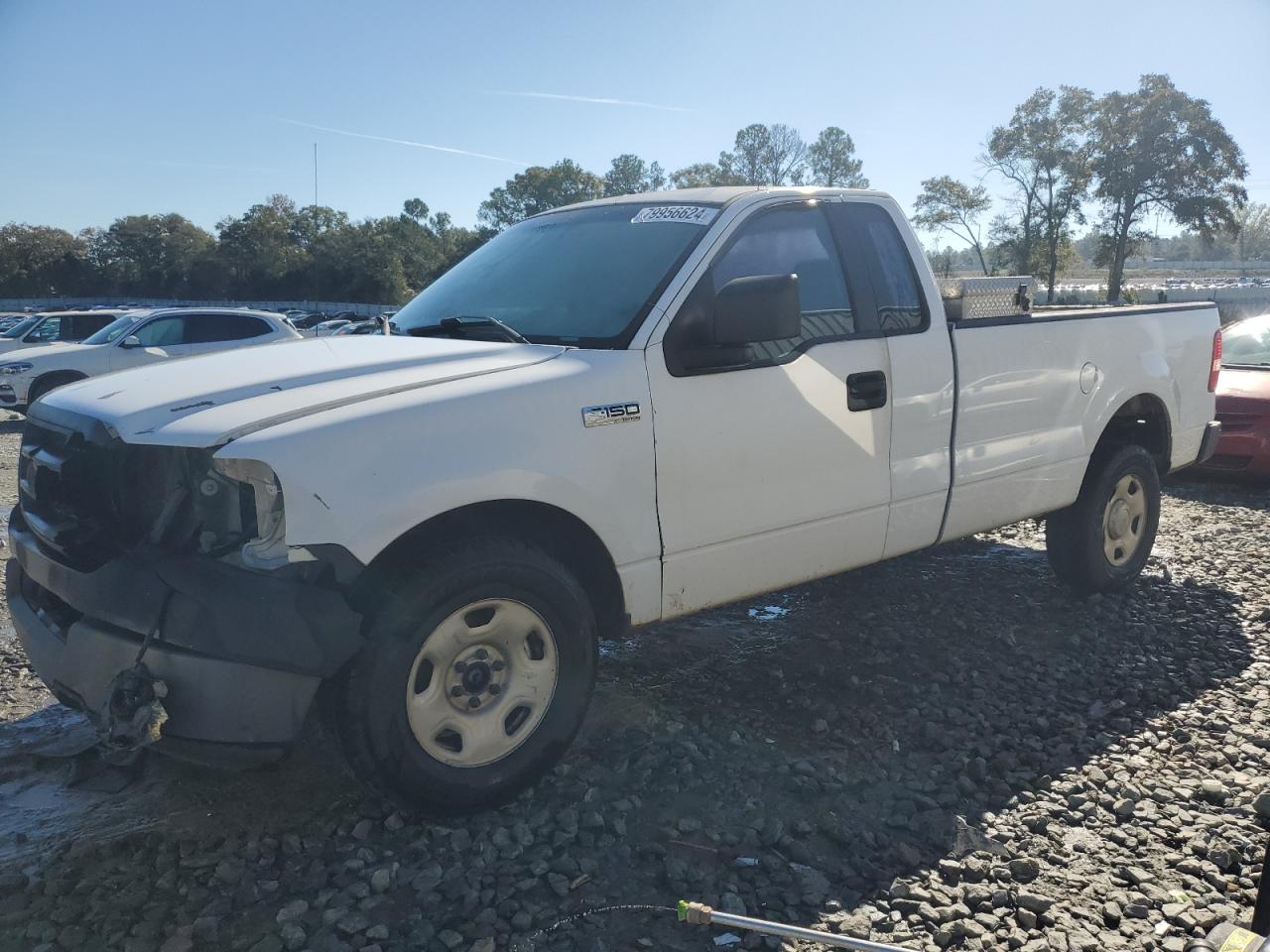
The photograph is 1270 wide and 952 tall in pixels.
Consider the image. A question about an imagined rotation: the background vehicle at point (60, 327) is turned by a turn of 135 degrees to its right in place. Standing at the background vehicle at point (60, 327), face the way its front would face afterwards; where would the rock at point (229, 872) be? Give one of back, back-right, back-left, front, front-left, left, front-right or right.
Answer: back

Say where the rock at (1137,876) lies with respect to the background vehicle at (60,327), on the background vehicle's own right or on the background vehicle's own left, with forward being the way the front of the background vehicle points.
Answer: on the background vehicle's own left

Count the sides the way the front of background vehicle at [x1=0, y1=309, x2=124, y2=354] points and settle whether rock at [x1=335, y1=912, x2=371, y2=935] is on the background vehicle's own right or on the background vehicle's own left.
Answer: on the background vehicle's own left

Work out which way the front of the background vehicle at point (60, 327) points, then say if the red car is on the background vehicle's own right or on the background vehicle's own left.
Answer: on the background vehicle's own left

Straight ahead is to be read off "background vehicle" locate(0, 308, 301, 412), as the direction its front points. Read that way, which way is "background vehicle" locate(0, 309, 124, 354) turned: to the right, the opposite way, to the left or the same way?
the same way

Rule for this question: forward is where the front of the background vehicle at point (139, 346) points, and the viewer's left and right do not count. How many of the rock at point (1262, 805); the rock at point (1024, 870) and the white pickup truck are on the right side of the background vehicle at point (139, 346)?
0

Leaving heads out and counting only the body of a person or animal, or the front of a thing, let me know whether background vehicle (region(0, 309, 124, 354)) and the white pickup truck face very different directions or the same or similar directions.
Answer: same or similar directions

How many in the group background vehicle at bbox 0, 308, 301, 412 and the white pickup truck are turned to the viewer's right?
0

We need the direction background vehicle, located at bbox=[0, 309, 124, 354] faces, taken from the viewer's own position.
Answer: facing the viewer and to the left of the viewer

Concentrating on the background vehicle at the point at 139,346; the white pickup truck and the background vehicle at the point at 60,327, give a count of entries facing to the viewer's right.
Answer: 0

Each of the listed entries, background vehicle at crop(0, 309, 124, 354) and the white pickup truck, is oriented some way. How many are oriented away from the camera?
0

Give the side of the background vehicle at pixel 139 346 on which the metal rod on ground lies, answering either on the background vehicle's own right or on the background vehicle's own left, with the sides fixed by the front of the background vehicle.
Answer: on the background vehicle's own left

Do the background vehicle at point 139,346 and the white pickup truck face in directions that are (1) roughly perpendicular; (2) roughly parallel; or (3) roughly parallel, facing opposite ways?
roughly parallel

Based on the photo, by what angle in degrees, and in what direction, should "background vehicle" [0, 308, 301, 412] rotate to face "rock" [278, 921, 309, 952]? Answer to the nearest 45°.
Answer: approximately 45° to its left
